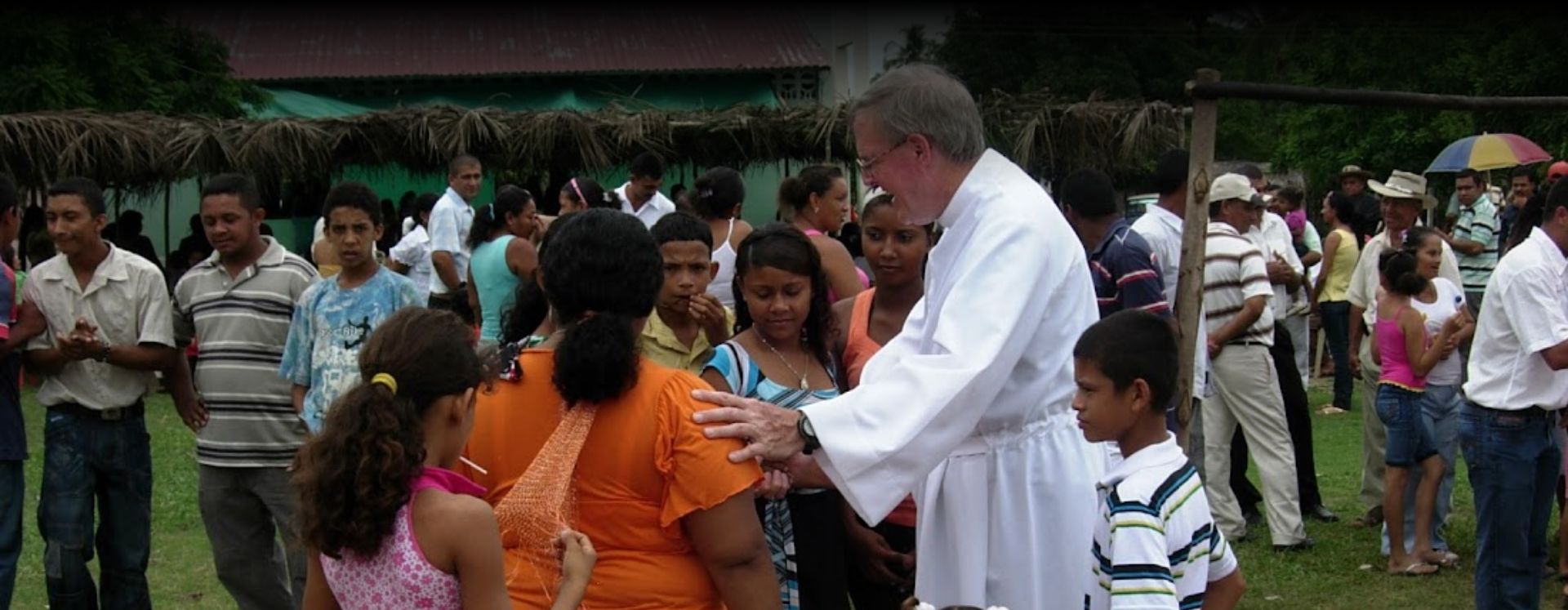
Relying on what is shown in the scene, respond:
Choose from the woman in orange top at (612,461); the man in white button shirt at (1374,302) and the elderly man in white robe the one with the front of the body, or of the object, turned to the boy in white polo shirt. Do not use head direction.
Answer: the man in white button shirt

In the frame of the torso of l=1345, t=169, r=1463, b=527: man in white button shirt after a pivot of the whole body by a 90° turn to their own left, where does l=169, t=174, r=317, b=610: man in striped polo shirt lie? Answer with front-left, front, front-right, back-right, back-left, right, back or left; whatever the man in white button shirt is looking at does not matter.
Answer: back-right

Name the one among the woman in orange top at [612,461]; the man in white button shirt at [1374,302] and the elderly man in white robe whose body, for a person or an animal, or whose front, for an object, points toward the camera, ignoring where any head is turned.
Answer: the man in white button shirt

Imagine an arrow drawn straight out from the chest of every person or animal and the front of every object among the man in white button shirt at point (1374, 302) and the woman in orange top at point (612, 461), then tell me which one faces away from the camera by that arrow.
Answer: the woman in orange top

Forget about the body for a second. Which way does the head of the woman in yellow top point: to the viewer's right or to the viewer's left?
to the viewer's left

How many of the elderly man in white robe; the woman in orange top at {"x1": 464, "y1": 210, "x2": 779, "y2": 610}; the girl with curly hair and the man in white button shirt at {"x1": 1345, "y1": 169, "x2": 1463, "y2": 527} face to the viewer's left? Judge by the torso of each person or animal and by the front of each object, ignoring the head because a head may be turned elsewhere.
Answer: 1

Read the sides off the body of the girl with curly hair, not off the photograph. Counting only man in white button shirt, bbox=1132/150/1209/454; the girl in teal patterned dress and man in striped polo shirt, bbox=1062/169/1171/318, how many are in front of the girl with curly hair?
3

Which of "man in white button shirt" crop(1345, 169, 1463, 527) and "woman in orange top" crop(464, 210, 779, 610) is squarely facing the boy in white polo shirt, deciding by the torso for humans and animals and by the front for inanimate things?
the man in white button shirt

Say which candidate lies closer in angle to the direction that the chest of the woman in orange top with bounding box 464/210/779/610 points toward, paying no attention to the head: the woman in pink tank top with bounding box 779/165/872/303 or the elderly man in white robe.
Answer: the woman in pink tank top

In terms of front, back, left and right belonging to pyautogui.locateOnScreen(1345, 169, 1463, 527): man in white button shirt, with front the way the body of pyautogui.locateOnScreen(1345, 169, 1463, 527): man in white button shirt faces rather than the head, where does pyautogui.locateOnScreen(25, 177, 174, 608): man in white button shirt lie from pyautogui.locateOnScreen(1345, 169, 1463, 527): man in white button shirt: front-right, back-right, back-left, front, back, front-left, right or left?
front-right

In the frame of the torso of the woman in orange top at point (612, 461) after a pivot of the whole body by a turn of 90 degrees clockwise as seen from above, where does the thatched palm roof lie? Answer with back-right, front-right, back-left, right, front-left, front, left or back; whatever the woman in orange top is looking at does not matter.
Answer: left

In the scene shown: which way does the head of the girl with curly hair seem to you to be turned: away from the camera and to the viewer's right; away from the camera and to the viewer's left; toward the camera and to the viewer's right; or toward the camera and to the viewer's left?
away from the camera and to the viewer's right

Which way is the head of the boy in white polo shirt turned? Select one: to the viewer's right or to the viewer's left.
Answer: to the viewer's left

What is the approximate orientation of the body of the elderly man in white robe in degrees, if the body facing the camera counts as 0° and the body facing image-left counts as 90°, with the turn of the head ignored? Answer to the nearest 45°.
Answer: approximately 90°

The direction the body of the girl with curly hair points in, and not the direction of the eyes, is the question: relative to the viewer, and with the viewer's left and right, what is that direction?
facing away from the viewer and to the right of the viewer

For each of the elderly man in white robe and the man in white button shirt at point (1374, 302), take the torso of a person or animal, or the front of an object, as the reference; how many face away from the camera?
0

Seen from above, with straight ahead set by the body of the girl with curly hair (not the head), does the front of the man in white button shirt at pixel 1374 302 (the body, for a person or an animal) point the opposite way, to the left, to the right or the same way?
the opposite way

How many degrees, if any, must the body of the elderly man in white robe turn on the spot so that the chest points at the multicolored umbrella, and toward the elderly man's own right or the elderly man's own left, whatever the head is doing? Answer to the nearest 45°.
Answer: approximately 135° to the elderly man's own right

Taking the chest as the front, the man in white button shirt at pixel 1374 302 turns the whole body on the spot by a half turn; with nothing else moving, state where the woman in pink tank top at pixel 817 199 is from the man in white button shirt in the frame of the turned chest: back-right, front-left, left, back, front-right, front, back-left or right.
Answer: back-left
